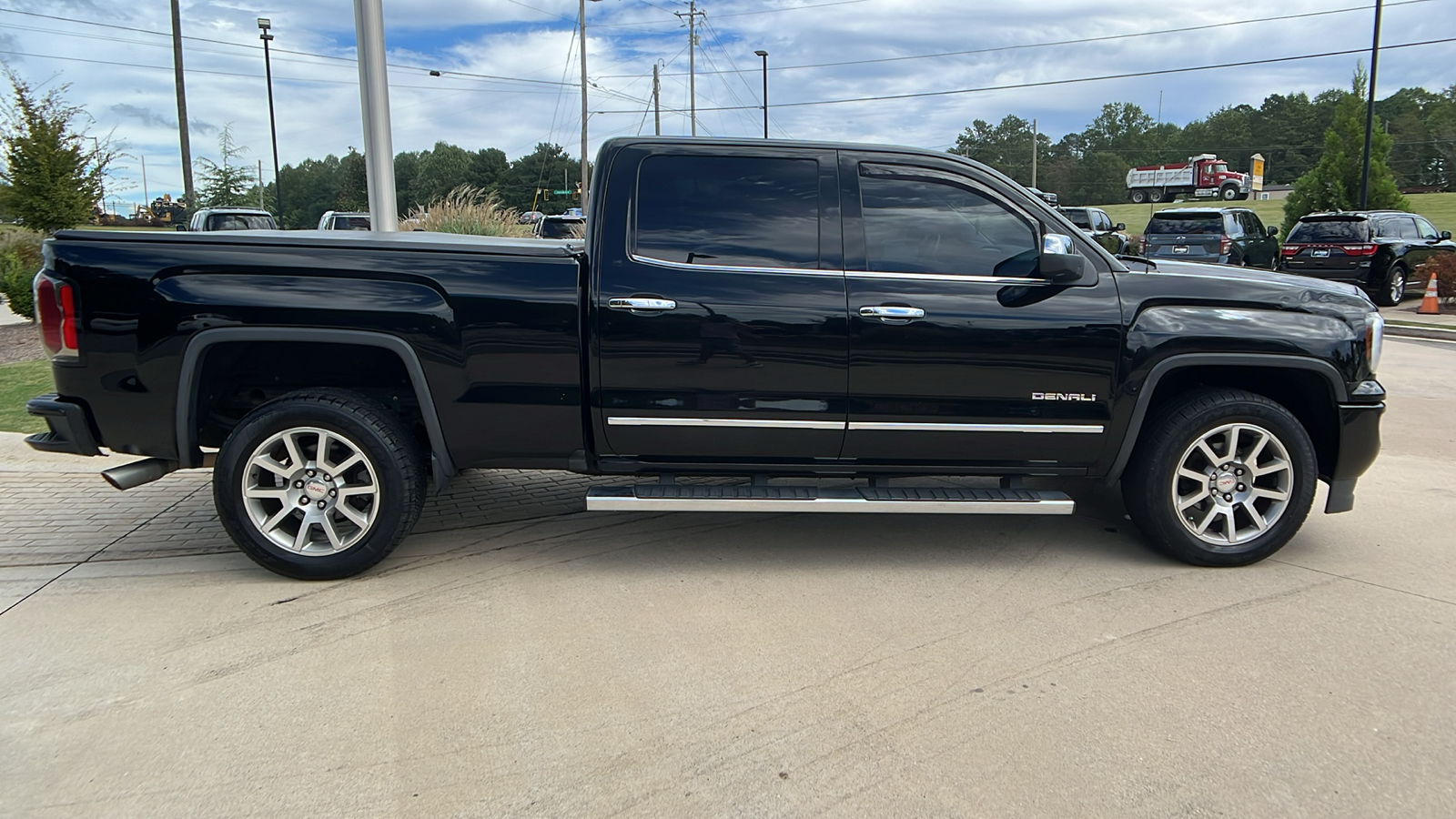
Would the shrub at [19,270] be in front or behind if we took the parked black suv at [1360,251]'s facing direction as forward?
behind

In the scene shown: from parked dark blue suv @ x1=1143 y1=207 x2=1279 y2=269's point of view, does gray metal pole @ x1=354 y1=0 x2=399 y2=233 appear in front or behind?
behind

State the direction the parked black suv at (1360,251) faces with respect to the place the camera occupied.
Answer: facing away from the viewer and to the right of the viewer

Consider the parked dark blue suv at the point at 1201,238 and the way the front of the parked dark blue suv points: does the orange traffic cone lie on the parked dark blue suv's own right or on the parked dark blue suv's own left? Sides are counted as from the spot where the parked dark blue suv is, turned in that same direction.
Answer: on the parked dark blue suv's own right

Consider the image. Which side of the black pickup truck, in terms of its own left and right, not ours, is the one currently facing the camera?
right

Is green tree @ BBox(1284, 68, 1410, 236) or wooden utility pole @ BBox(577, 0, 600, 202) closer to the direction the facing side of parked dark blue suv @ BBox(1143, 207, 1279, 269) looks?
the green tree

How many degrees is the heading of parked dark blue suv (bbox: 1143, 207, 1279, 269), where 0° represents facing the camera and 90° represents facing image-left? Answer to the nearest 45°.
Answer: approximately 225°
